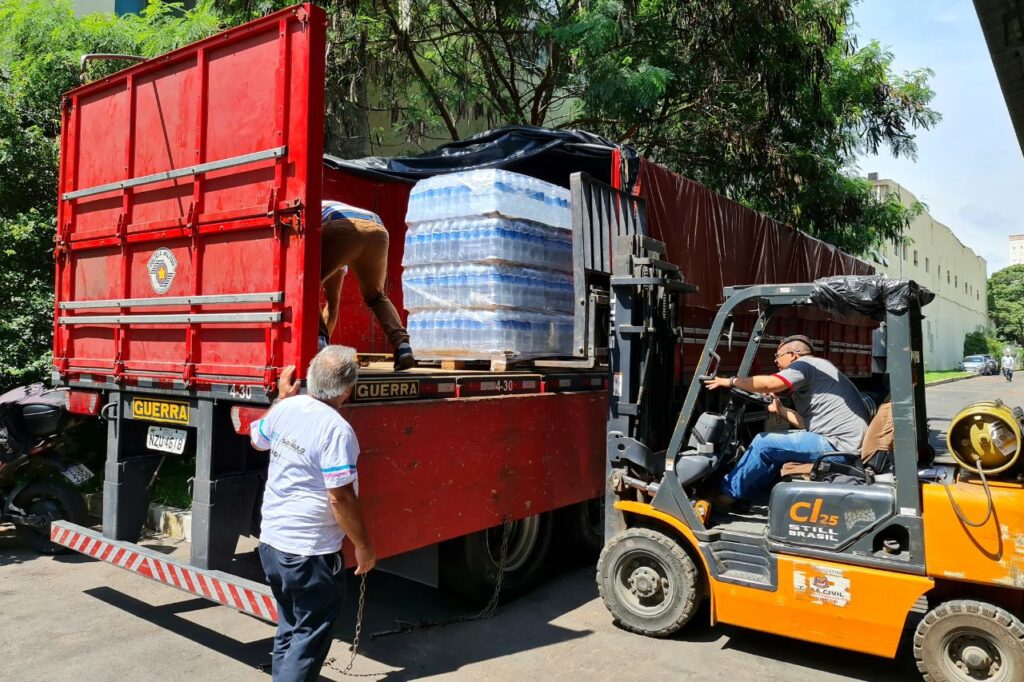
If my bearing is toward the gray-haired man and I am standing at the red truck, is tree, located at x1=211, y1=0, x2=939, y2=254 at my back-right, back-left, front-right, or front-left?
back-left

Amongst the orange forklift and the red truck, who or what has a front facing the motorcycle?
the orange forklift

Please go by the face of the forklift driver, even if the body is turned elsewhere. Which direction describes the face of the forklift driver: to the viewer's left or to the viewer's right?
to the viewer's left

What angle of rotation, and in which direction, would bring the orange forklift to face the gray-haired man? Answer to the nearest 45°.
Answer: approximately 45° to its left

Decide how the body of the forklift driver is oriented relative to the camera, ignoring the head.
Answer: to the viewer's left

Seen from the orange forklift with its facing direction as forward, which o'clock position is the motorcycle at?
The motorcycle is roughly at 12 o'clock from the orange forklift.

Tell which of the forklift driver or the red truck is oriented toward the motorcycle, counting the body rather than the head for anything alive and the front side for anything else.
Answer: the forklift driver

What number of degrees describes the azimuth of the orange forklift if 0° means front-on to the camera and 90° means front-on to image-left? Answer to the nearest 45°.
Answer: approximately 90°

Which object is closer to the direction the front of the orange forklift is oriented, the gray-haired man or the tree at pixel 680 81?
the gray-haired man

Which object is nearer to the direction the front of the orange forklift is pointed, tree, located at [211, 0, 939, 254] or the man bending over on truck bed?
the man bending over on truck bed

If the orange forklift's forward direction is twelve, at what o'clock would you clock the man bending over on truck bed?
The man bending over on truck bed is roughly at 12 o'clock from the orange forklift.
